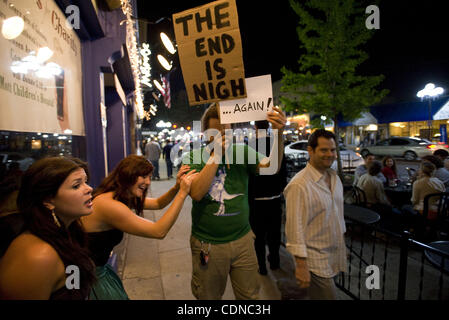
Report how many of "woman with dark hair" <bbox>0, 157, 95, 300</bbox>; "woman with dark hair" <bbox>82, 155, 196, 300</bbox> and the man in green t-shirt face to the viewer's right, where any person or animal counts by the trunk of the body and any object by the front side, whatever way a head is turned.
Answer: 2

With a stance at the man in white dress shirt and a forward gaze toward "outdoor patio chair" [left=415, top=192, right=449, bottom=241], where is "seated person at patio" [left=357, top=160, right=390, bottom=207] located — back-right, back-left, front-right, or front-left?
front-left

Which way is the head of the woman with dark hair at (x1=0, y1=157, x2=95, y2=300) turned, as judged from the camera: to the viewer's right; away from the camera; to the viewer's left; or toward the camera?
to the viewer's right

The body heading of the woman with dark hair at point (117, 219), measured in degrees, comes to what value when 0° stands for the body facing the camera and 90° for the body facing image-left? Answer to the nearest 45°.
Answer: approximately 270°

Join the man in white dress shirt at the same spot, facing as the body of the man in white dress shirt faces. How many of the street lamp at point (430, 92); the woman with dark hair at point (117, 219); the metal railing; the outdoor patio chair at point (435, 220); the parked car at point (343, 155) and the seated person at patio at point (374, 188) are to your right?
1

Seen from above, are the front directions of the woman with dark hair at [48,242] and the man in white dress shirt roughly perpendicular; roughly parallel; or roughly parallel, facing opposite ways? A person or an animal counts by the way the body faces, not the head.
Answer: roughly perpendicular

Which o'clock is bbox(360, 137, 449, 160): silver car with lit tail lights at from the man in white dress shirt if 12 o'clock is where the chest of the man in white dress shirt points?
The silver car with lit tail lights is roughly at 8 o'clock from the man in white dress shirt.

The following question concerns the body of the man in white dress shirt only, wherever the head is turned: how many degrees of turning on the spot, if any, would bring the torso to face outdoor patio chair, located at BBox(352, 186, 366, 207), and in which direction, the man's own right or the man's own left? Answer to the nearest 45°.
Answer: approximately 135° to the man's own left

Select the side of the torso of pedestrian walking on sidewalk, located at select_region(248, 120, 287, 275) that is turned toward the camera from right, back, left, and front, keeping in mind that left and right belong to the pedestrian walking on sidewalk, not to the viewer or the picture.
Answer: front
